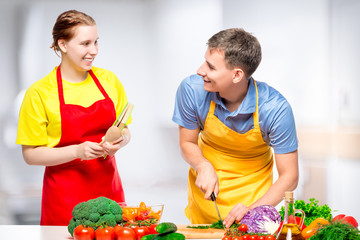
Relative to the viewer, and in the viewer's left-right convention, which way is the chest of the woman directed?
facing the viewer and to the right of the viewer

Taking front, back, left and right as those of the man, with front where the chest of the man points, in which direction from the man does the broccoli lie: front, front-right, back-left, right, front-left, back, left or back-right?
front-right

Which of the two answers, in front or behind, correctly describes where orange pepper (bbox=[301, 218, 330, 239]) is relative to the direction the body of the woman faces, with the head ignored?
in front

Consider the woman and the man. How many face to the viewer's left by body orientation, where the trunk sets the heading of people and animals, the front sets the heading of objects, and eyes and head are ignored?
0

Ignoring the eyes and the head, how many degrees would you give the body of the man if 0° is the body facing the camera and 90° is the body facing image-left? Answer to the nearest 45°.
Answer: approximately 0°

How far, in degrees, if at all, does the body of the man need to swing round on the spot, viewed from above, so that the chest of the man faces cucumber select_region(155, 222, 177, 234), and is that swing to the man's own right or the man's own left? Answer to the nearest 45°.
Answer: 0° — they already face it

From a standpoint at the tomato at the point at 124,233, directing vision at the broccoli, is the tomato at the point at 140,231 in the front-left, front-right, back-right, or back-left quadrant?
back-right

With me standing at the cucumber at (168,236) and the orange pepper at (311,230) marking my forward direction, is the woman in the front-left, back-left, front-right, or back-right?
back-left

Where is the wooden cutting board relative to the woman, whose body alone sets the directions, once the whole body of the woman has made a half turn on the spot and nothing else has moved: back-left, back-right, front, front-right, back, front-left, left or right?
back

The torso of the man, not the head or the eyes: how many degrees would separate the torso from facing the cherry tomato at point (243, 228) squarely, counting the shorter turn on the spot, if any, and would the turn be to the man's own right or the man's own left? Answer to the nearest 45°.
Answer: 0° — they already face it

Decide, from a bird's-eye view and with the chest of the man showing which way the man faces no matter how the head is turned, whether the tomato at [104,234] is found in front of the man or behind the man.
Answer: in front

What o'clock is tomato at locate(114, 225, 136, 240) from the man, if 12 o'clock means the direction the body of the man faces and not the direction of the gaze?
The tomato is roughly at 1 o'clock from the man.

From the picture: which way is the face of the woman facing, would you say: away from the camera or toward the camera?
toward the camera

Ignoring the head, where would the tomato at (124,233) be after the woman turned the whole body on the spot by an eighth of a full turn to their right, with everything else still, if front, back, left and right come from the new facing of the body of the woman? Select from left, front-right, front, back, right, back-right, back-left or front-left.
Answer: front
